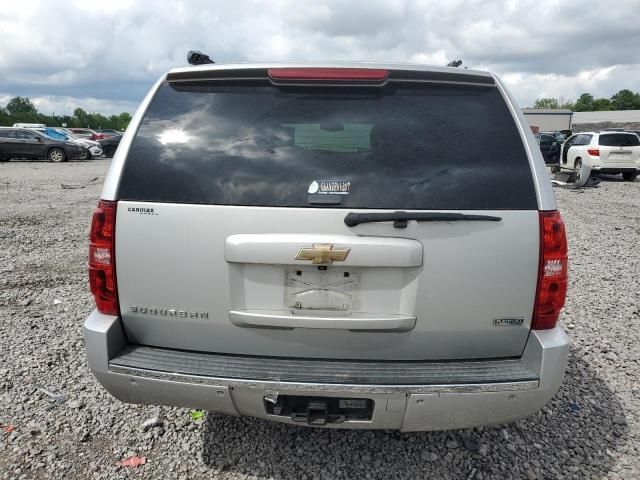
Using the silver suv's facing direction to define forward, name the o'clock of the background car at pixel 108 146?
The background car is roughly at 11 o'clock from the silver suv.

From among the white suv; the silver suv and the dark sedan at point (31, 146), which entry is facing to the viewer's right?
the dark sedan

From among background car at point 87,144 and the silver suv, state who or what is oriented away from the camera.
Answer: the silver suv

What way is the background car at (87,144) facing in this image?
to the viewer's right

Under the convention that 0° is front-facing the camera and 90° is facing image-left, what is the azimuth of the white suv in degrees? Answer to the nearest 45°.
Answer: approximately 135°

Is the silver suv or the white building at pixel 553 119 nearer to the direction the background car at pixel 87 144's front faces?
the white building

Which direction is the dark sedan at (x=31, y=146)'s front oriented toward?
to the viewer's right

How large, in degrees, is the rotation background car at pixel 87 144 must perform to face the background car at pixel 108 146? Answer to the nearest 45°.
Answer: approximately 45° to its left

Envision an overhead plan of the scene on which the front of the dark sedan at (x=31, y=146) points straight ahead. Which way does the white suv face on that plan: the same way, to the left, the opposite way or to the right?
to the left

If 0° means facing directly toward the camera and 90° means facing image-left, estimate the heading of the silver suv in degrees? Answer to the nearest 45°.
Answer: approximately 180°

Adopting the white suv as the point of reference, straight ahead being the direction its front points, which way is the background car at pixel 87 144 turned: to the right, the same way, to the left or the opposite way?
to the right
